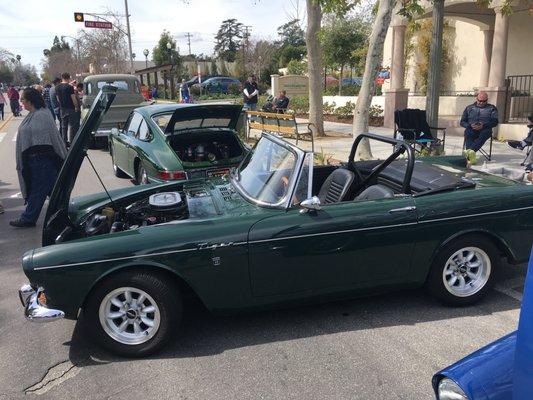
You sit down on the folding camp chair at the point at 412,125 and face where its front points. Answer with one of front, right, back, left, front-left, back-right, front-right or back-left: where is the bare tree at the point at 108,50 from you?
back

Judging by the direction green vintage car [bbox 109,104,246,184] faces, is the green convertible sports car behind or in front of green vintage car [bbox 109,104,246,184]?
behind

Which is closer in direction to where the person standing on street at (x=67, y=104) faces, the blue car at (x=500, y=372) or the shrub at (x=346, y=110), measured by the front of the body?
the shrub

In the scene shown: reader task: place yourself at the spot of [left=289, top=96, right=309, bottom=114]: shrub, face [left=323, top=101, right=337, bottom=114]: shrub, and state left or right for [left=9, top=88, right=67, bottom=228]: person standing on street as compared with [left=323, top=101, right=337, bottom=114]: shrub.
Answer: right

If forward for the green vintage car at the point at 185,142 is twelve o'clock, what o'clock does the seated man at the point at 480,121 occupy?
The seated man is roughly at 4 o'clock from the green vintage car.

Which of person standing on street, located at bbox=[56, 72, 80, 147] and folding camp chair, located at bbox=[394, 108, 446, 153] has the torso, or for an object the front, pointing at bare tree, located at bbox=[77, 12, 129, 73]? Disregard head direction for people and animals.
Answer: the person standing on street

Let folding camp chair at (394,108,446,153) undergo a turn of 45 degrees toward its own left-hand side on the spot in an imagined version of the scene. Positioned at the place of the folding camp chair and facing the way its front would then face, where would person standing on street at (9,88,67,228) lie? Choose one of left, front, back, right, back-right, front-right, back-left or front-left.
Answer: back-right

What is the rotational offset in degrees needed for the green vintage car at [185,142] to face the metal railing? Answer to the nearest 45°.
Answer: approximately 90° to its right

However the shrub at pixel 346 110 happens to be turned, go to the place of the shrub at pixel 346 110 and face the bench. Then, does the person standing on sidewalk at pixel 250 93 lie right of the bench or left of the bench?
right

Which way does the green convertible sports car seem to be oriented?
to the viewer's left

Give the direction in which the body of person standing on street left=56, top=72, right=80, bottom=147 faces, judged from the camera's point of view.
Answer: away from the camera

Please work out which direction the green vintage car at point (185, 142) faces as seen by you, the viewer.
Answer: facing away from the viewer and to the left of the viewer
